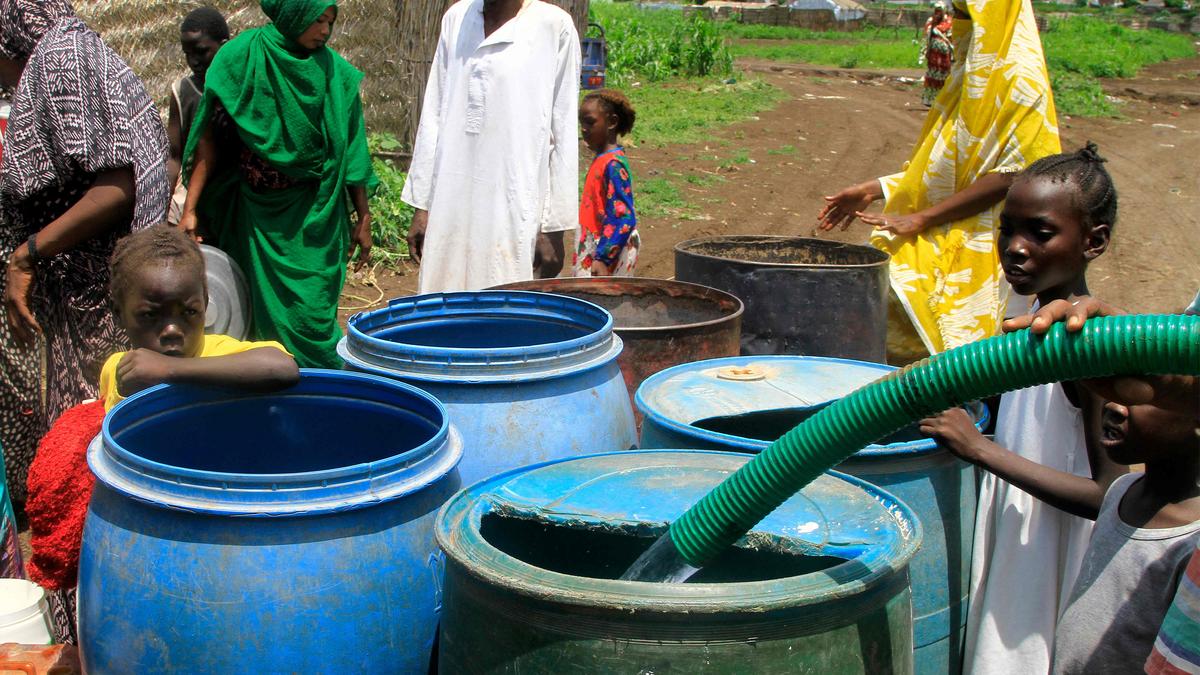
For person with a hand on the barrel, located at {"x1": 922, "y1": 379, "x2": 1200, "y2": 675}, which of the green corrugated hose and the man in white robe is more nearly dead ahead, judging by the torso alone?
the green corrugated hose

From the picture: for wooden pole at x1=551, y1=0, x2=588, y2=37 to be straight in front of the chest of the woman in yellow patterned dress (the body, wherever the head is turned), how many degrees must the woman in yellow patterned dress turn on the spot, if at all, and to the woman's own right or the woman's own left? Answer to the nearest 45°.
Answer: approximately 45° to the woman's own right

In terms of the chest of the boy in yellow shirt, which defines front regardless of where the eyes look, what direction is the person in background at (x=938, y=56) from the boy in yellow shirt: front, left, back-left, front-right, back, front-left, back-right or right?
back-left

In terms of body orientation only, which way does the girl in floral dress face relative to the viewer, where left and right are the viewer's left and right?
facing to the left of the viewer

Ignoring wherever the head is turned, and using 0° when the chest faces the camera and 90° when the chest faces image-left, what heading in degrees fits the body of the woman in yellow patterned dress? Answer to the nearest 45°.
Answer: approximately 90°
